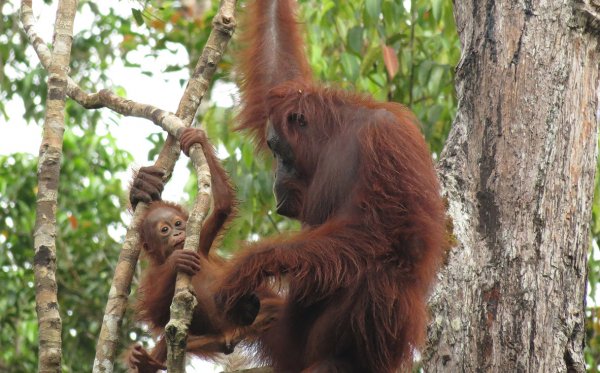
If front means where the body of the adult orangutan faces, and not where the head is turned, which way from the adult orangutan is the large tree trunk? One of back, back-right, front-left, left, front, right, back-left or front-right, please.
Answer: back

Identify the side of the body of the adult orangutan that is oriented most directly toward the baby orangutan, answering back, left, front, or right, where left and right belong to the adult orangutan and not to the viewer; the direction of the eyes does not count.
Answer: front

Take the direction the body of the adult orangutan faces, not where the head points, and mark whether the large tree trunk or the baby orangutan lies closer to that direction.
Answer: the baby orangutan

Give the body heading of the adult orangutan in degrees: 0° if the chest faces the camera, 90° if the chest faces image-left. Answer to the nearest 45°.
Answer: approximately 90°
